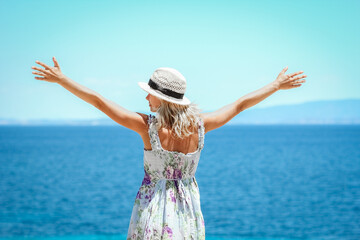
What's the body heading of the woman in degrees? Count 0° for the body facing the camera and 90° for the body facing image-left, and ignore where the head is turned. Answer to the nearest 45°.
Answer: approximately 180°

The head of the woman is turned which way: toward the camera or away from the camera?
away from the camera
